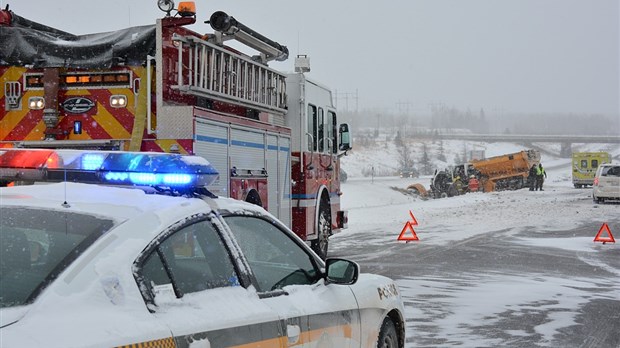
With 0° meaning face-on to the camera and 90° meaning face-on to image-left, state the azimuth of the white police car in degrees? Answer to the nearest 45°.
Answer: approximately 225°

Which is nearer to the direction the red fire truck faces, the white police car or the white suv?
the white suv

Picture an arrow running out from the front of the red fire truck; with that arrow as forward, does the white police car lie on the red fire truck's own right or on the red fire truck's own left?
on the red fire truck's own right

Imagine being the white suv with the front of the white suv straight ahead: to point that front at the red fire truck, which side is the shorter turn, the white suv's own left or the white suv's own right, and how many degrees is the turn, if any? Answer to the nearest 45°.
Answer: approximately 180°

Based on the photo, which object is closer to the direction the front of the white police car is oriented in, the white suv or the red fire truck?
the white suv

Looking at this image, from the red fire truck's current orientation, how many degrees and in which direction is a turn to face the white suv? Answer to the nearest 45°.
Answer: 0° — it already faces it

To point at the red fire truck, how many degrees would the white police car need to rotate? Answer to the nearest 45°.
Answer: approximately 45° to its left

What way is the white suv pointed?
away from the camera

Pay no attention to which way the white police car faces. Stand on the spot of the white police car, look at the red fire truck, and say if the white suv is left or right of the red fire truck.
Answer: right
